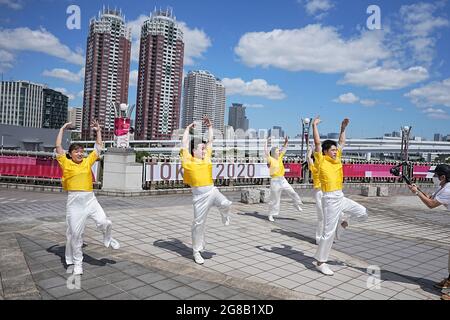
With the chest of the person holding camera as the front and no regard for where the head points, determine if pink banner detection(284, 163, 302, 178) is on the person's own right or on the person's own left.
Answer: on the person's own right

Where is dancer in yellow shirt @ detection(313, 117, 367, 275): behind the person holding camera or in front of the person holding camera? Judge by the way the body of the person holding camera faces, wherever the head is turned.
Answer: in front

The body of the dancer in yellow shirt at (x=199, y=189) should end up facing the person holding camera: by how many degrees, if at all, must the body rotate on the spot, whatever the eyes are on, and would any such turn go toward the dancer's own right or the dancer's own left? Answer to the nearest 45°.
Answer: approximately 45° to the dancer's own left

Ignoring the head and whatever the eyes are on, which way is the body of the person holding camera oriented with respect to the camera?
to the viewer's left

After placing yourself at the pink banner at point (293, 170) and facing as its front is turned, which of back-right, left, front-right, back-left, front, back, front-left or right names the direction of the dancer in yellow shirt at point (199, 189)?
front

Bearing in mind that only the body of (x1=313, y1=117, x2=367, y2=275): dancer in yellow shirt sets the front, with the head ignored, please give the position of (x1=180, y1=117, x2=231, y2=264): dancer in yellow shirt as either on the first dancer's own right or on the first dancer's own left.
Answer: on the first dancer's own right

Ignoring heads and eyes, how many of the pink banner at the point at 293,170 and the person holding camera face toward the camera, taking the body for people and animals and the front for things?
1

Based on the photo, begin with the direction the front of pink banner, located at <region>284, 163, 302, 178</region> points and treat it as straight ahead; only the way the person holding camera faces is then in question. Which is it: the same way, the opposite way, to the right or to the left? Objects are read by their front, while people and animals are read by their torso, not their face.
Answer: to the right

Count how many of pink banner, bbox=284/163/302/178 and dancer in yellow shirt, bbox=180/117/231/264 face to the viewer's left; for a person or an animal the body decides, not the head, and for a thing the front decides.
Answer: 0

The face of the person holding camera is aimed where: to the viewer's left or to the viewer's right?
to the viewer's left

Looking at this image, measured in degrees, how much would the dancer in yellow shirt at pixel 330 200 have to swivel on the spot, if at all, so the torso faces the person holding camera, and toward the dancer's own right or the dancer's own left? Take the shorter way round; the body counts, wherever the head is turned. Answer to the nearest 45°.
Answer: approximately 45° to the dancer's own left

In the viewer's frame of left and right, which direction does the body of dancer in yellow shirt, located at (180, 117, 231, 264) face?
facing the viewer and to the right of the viewer

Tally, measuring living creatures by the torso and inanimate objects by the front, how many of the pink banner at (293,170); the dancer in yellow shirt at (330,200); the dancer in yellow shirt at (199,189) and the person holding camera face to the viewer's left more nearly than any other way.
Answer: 1

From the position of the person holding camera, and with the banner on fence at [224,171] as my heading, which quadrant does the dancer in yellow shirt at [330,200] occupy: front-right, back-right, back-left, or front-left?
front-left

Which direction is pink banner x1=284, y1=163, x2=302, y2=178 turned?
toward the camera
